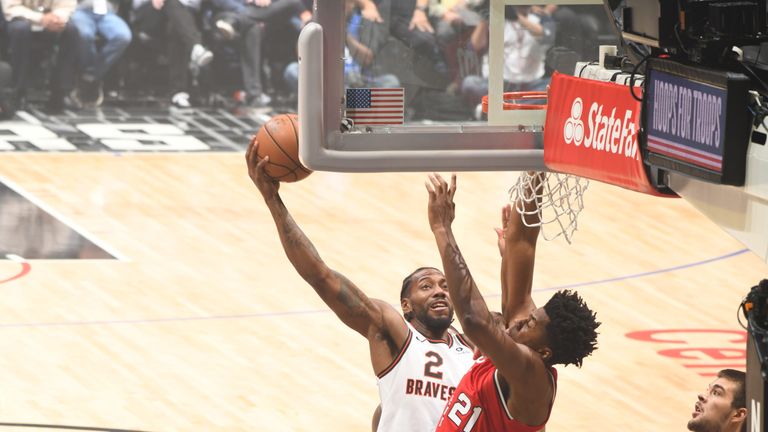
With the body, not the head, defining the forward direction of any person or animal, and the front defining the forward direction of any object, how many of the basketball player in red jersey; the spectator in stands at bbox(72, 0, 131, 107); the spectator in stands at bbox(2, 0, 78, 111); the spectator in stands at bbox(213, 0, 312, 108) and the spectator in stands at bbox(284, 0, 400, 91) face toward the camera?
4

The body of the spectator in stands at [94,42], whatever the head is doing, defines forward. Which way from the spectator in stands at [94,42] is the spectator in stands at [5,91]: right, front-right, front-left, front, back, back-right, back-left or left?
right

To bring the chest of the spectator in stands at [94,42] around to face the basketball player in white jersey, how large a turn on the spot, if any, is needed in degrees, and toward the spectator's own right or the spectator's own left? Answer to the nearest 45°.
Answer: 0° — they already face them

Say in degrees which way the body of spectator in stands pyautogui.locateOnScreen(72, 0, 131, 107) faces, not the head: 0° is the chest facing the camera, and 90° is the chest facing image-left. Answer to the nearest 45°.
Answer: approximately 0°

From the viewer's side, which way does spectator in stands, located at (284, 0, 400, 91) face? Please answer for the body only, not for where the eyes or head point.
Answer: toward the camera

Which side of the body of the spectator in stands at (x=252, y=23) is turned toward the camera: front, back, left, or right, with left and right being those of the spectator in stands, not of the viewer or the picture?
front

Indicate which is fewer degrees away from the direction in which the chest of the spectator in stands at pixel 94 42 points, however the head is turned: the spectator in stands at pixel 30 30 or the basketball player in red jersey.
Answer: the basketball player in red jersey

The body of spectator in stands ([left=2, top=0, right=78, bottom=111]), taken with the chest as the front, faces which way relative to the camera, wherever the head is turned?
toward the camera

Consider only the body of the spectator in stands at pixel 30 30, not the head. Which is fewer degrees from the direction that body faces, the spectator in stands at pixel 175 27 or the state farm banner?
the state farm banner
